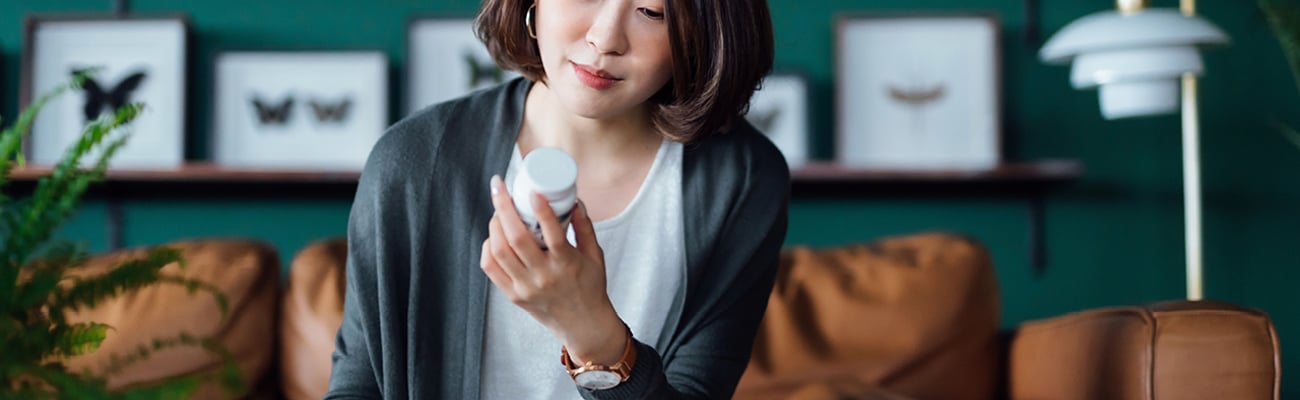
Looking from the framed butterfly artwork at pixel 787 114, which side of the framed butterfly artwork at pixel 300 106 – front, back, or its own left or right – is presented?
left

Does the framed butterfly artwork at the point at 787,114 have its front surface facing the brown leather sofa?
yes

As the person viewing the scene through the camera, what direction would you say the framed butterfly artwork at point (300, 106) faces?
facing the viewer

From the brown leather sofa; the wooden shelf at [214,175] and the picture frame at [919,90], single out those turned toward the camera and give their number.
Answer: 3

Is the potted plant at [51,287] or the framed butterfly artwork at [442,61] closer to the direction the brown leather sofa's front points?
the potted plant

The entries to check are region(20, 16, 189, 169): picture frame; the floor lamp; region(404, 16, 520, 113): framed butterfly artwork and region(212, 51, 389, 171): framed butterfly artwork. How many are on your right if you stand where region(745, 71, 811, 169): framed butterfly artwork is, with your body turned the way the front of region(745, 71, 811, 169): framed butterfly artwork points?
3
